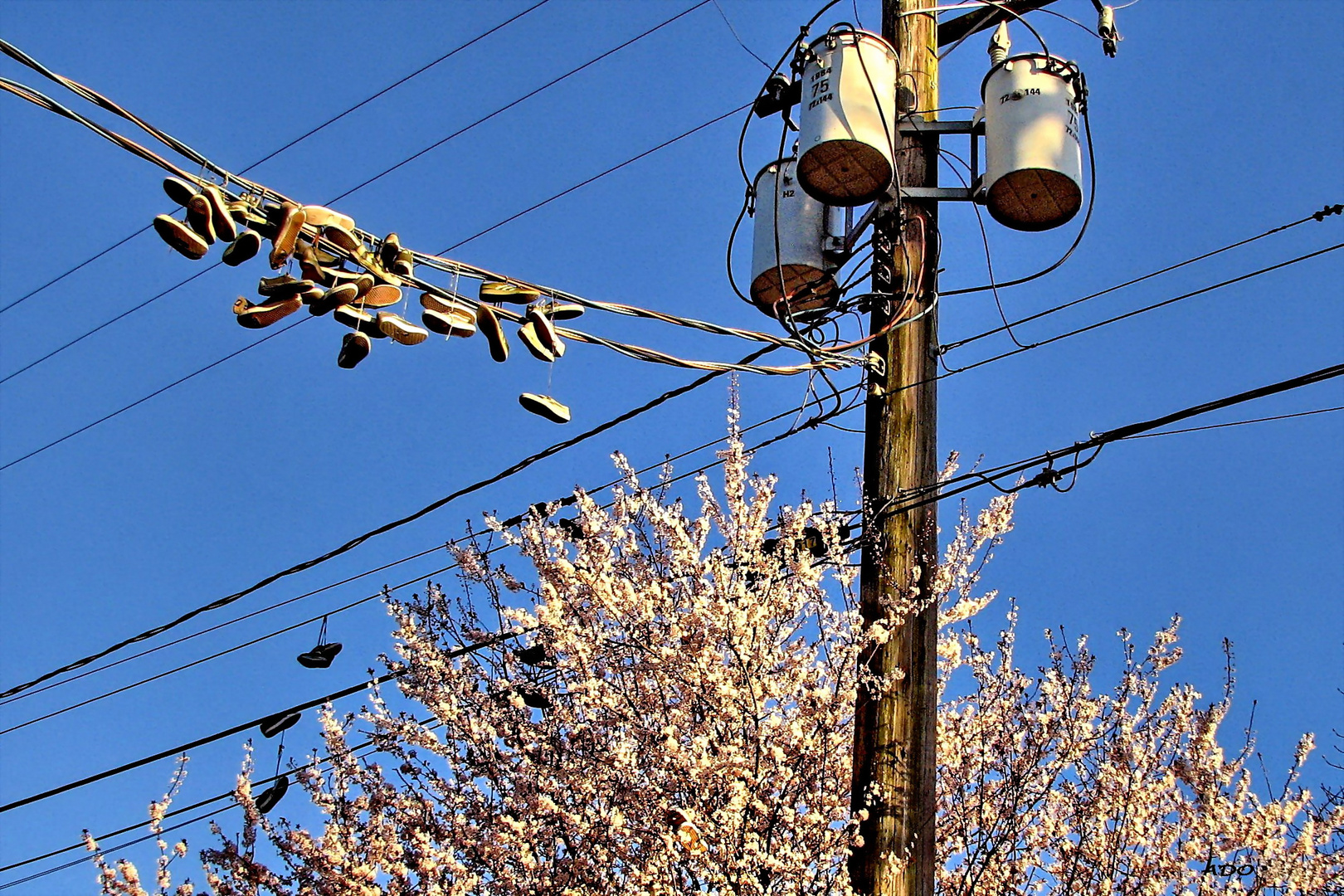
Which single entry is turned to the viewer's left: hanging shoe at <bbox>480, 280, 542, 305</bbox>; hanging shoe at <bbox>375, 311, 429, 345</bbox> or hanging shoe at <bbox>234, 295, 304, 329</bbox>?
hanging shoe at <bbox>234, 295, 304, 329</bbox>

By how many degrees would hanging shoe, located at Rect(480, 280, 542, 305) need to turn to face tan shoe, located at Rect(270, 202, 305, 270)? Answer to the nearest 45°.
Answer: approximately 135° to its right

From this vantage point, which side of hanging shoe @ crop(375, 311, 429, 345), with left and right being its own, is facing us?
right

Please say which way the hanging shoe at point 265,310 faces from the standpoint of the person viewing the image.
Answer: facing to the left of the viewer

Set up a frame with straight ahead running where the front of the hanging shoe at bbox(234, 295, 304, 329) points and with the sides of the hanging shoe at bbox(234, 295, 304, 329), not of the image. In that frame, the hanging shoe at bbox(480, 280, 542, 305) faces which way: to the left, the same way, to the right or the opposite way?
the opposite way

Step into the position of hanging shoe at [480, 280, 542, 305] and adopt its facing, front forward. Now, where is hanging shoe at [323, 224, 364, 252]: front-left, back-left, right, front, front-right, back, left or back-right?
back-right

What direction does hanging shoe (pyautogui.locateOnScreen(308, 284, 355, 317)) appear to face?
to the viewer's left
